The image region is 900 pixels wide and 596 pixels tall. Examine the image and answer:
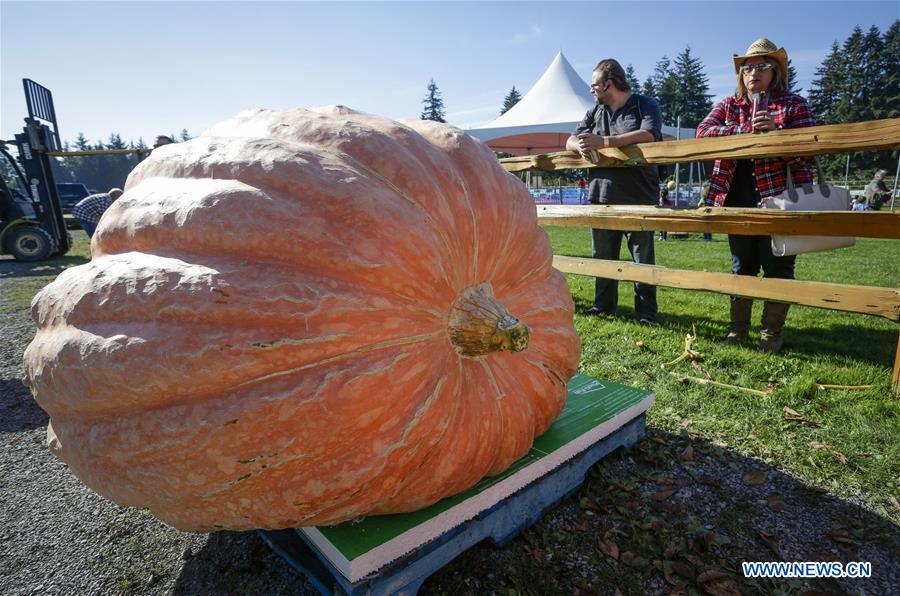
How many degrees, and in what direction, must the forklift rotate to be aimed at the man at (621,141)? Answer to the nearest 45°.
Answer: approximately 45° to its right

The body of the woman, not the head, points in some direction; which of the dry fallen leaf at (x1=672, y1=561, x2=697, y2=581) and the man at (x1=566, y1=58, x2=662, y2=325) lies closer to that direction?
the dry fallen leaf

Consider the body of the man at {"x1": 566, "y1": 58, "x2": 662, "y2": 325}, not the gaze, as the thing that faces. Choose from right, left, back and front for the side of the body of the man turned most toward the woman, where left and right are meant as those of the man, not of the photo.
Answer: left

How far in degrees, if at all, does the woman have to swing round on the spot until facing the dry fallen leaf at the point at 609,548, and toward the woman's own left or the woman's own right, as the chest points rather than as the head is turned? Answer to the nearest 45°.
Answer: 0° — they already face it

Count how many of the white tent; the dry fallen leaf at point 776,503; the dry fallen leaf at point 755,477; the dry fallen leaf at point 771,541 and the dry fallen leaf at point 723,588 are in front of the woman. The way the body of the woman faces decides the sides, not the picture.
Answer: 4

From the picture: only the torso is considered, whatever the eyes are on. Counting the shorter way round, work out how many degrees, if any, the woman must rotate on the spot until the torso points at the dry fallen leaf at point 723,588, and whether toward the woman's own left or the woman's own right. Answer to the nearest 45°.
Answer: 0° — they already face it

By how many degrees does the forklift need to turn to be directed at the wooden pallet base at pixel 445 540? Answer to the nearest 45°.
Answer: approximately 45° to its right

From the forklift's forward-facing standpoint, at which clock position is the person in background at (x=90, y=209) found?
The person in background is roughly at 1 o'clock from the forklift.

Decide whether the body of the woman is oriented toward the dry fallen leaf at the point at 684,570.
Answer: yes

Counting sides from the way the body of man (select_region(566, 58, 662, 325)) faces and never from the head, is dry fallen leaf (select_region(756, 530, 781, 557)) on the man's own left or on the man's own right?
on the man's own left

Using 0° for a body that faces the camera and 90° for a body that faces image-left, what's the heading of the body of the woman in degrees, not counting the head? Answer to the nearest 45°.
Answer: approximately 0°
